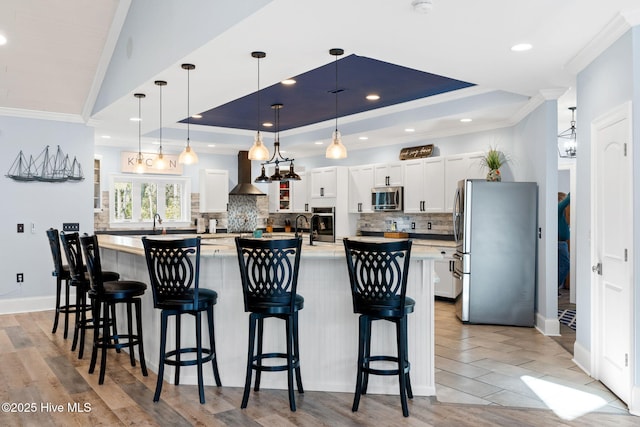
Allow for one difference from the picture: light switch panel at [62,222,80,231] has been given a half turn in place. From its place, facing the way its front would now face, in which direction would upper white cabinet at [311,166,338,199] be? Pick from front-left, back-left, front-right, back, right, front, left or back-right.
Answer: right

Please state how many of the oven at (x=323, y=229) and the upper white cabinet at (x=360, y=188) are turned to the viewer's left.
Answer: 0

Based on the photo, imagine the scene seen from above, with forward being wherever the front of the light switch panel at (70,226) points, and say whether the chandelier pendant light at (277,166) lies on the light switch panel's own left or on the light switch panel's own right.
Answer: on the light switch panel's own left

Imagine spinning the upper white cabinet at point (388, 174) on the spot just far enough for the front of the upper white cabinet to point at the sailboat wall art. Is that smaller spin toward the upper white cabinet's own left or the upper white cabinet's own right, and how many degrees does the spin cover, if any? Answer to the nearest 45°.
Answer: approximately 45° to the upper white cabinet's own right

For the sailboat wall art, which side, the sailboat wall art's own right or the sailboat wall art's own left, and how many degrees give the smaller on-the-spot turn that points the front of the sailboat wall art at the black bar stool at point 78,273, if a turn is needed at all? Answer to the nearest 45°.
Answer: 0° — it already faces it

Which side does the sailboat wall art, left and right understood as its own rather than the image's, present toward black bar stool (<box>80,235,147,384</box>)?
front
